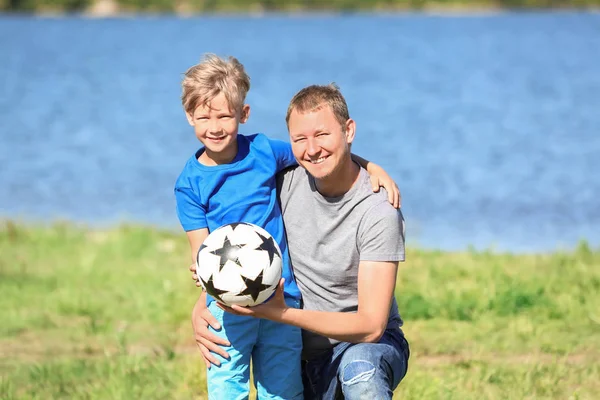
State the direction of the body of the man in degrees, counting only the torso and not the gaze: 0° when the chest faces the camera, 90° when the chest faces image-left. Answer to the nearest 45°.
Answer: approximately 45°

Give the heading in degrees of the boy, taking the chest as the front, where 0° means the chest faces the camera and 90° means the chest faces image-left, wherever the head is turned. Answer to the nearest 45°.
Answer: approximately 0°

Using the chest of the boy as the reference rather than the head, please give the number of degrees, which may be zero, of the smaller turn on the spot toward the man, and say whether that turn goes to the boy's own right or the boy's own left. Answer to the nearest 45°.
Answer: approximately 90° to the boy's own left

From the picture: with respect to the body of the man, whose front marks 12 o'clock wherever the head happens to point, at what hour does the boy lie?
The boy is roughly at 2 o'clock from the man.
